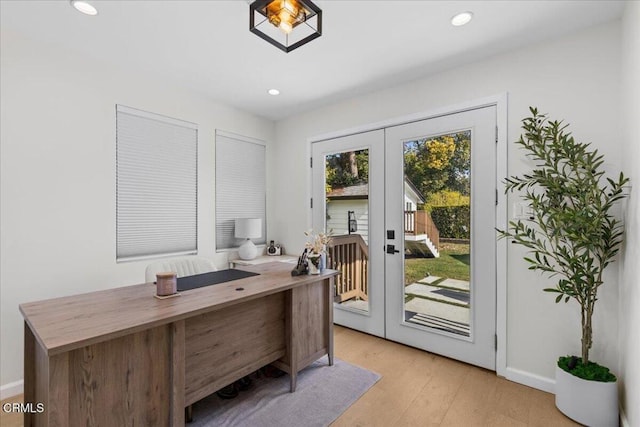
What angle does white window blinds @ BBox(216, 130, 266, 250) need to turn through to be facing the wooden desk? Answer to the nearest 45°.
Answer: approximately 45° to its right

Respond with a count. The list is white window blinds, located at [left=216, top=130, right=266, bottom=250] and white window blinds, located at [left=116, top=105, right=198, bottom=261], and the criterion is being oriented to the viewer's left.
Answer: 0

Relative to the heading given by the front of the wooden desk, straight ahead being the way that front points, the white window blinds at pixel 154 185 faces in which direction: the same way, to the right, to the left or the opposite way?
the opposite way

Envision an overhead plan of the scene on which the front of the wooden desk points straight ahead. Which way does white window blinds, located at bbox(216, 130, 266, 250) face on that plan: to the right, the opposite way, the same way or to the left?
the opposite way

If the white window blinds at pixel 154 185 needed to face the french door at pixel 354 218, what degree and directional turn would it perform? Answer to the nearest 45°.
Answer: approximately 45° to its left

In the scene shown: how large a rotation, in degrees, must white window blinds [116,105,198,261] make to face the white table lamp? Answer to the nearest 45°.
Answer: approximately 45° to its left

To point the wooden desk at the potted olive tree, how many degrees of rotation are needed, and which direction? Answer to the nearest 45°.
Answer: approximately 135° to its right

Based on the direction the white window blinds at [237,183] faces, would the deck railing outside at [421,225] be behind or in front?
in front

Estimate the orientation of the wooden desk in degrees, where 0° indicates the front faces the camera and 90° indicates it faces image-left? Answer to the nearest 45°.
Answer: approximately 135°

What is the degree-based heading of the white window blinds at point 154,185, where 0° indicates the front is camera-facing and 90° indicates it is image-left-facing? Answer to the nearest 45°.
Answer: approximately 315°

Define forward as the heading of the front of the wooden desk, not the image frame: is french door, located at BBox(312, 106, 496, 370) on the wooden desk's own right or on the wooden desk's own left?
on the wooden desk's own right

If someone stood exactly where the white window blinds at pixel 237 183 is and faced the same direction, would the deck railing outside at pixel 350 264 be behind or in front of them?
in front
